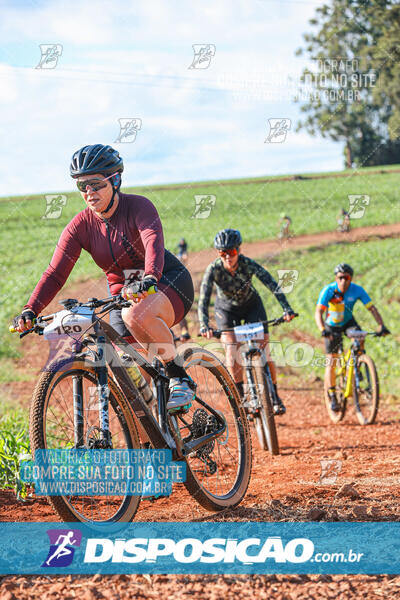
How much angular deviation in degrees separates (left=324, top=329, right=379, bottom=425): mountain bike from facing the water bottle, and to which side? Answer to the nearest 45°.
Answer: approximately 45° to its right

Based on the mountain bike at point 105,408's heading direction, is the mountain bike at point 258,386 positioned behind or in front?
behind

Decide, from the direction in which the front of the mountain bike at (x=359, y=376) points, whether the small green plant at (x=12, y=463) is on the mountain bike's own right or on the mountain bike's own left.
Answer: on the mountain bike's own right

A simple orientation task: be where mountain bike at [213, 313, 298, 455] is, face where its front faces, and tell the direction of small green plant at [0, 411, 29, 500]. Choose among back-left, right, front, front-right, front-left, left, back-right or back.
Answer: front-right

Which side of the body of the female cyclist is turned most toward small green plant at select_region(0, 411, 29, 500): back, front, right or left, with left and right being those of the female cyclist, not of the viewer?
right

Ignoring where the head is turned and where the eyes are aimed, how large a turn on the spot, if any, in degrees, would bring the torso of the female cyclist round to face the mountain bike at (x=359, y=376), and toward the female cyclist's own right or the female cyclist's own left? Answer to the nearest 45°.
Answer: approximately 180°

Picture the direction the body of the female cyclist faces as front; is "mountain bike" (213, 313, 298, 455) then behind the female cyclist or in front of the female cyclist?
behind

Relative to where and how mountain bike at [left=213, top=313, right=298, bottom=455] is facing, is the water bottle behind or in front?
in front
